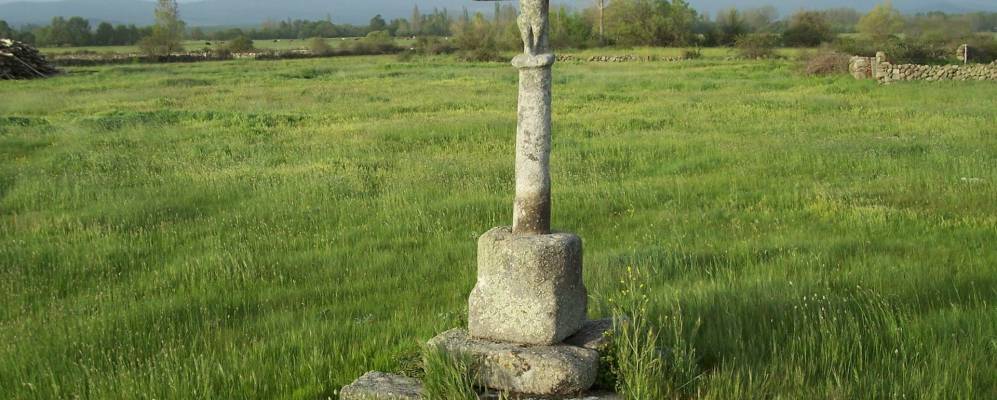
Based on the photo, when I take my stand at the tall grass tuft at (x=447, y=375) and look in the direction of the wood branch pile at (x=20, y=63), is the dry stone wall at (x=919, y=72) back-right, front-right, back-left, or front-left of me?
front-right
